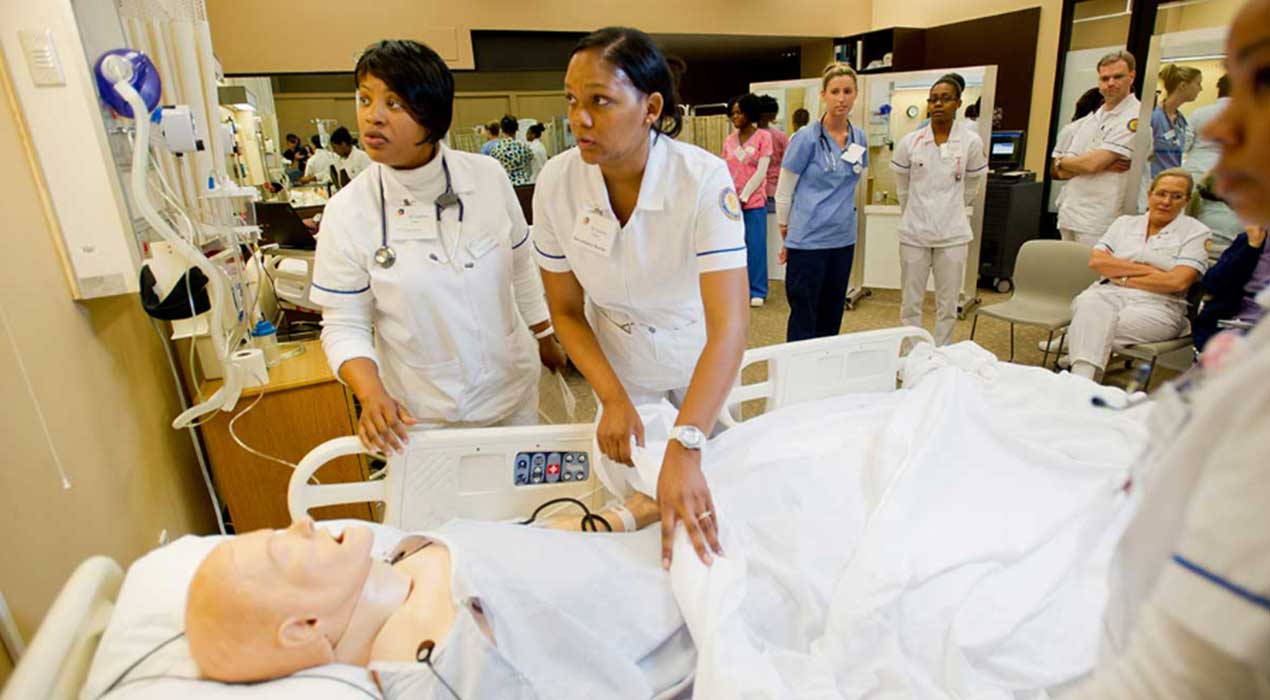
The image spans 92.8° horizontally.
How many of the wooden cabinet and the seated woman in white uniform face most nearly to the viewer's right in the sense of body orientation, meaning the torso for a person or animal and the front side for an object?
1

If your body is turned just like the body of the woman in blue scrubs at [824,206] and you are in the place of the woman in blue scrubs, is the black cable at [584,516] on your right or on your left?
on your right

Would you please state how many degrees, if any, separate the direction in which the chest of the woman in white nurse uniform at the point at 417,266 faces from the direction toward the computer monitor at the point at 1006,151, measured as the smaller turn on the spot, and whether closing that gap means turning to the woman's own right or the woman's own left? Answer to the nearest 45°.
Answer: approximately 135° to the woman's own left

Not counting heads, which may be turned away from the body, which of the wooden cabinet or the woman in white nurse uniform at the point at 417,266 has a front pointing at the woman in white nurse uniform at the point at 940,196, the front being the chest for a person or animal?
the wooden cabinet

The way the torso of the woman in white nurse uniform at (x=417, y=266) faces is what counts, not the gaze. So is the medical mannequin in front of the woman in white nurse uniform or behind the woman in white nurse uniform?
in front

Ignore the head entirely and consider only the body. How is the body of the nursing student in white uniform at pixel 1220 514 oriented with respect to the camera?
to the viewer's left

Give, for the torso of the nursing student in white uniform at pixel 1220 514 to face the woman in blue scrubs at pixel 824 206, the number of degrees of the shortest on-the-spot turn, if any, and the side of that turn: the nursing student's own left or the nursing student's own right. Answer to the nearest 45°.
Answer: approximately 45° to the nursing student's own right

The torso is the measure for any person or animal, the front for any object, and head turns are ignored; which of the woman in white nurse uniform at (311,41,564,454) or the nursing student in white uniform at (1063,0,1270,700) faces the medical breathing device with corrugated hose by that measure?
the nursing student in white uniform

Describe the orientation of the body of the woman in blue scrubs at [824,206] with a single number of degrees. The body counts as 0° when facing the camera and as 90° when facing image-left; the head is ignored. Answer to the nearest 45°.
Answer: approximately 315°

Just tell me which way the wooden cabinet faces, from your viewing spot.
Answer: facing to the right of the viewer
